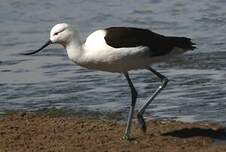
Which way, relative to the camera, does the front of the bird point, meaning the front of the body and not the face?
to the viewer's left
